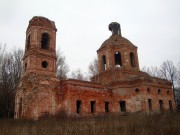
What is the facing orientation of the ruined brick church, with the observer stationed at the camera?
facing the viewer and to the left of the viewer
